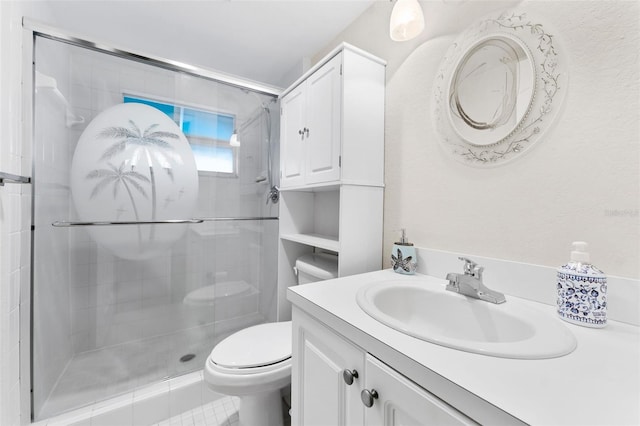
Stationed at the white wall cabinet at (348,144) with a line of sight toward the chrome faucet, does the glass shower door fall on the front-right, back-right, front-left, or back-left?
back-right

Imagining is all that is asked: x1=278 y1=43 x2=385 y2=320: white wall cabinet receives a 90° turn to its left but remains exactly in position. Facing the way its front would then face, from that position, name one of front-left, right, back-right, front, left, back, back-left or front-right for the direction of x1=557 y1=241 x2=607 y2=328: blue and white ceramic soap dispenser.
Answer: front

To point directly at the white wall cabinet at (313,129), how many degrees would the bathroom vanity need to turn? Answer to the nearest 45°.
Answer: approximately 90° to its right

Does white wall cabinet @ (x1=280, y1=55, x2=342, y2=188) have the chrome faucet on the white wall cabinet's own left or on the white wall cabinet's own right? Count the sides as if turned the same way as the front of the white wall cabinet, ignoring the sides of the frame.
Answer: on the white wall cabinet's own left

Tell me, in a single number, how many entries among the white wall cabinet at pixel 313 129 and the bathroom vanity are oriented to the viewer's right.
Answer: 0
